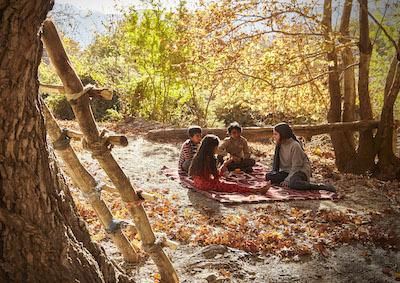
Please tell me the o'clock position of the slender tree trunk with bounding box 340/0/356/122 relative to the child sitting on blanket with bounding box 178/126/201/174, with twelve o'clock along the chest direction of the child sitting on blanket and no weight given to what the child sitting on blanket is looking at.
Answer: The slender tree trunk is roughly at 11 o'clock from the child sitting on blanket.

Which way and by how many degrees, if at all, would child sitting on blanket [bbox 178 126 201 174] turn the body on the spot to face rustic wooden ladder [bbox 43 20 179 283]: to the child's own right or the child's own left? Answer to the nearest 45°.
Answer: approximately 90° to the child's own right

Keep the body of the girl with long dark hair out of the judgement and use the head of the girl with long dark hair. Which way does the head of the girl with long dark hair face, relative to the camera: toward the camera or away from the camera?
away from the camera

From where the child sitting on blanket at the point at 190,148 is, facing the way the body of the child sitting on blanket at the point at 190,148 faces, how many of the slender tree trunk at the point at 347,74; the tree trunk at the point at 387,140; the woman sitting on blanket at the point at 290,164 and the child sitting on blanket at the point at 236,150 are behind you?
0

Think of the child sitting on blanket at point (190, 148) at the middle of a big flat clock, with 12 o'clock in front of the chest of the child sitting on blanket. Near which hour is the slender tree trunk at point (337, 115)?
The slender tree trunk is roughly at 11 o'clock from the child sitting on blanket.

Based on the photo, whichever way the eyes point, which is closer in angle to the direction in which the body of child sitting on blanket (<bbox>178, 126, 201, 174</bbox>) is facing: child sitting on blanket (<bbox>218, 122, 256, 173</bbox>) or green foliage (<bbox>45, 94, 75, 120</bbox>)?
the child sitting on blanket

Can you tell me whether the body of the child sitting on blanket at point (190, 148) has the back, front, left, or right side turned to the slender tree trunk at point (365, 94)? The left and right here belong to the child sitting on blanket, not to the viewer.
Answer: front

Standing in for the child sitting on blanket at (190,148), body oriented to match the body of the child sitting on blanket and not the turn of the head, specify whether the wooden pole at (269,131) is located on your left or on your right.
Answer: on your left

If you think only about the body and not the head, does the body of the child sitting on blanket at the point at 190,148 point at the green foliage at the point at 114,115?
no

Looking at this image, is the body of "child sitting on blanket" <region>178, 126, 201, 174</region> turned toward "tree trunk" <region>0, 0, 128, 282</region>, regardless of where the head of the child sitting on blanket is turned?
no

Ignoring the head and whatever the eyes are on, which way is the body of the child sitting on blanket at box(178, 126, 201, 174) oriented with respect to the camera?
to the viewer's right

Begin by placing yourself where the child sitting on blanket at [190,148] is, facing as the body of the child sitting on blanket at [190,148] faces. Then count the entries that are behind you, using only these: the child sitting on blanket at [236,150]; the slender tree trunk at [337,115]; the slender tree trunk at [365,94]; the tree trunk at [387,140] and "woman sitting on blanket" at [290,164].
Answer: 0

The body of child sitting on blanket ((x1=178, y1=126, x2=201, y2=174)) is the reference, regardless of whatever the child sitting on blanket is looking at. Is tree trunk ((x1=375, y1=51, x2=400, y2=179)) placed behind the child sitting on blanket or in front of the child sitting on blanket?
in front

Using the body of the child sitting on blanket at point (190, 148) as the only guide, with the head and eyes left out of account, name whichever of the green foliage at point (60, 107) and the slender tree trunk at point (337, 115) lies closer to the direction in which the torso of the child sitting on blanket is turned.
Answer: the slender tree trunk

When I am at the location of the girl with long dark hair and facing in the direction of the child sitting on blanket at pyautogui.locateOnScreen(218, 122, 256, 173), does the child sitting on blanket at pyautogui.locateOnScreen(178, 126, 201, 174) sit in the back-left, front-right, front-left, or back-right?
front-left

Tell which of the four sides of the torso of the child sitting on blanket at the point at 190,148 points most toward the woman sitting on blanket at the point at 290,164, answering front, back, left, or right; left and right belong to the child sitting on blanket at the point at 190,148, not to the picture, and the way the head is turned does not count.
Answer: front
